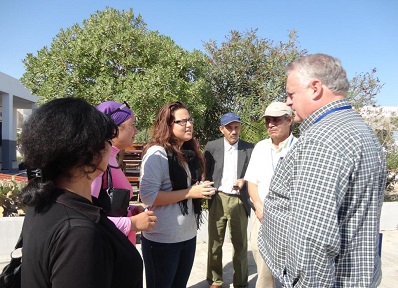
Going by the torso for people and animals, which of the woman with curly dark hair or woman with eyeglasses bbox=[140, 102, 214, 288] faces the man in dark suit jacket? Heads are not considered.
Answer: the woman with curly dark hair

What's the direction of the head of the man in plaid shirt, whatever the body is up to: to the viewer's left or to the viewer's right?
to the viewer's left

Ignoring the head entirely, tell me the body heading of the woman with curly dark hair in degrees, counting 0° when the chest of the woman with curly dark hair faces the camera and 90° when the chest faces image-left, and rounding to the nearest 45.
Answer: approximately 225°

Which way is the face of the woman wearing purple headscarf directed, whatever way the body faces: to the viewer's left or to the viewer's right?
to the viewer's right

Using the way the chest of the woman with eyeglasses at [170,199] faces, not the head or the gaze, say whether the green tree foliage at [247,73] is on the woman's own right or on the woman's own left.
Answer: on the woman's own left

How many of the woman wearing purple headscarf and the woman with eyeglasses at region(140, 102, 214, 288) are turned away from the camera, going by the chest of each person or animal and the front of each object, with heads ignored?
0

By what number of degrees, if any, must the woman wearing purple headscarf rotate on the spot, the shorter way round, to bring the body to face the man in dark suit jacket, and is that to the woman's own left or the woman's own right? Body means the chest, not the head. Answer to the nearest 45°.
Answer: approximately 45° to the woman's own left

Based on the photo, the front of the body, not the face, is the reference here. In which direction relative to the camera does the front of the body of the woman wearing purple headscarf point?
to the viewer's right

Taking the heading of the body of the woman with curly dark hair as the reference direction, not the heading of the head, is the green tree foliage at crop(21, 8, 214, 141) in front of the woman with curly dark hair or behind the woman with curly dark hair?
in front

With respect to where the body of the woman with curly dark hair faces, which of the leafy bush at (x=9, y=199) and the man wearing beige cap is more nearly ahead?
the man wearing beige cap

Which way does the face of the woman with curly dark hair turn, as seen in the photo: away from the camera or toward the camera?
away from the camera

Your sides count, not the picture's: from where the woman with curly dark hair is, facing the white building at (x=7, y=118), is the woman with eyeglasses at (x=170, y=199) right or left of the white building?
right

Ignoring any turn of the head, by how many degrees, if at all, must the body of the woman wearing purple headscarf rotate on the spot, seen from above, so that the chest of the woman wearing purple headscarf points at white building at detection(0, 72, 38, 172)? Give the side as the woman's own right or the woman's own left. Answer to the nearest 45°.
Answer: approximately 90° to the woman's own left

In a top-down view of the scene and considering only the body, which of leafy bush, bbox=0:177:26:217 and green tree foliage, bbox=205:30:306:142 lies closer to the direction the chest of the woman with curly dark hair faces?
the green tree foliage

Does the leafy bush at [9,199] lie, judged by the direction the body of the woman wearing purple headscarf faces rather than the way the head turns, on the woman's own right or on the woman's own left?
on the woman's own left

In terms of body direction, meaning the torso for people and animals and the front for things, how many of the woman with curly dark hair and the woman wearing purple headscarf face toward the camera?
0

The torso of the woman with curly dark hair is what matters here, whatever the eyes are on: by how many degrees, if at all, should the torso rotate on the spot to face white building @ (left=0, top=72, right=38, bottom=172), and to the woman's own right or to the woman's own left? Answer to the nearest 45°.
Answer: approximately 45° to the woman's own left
